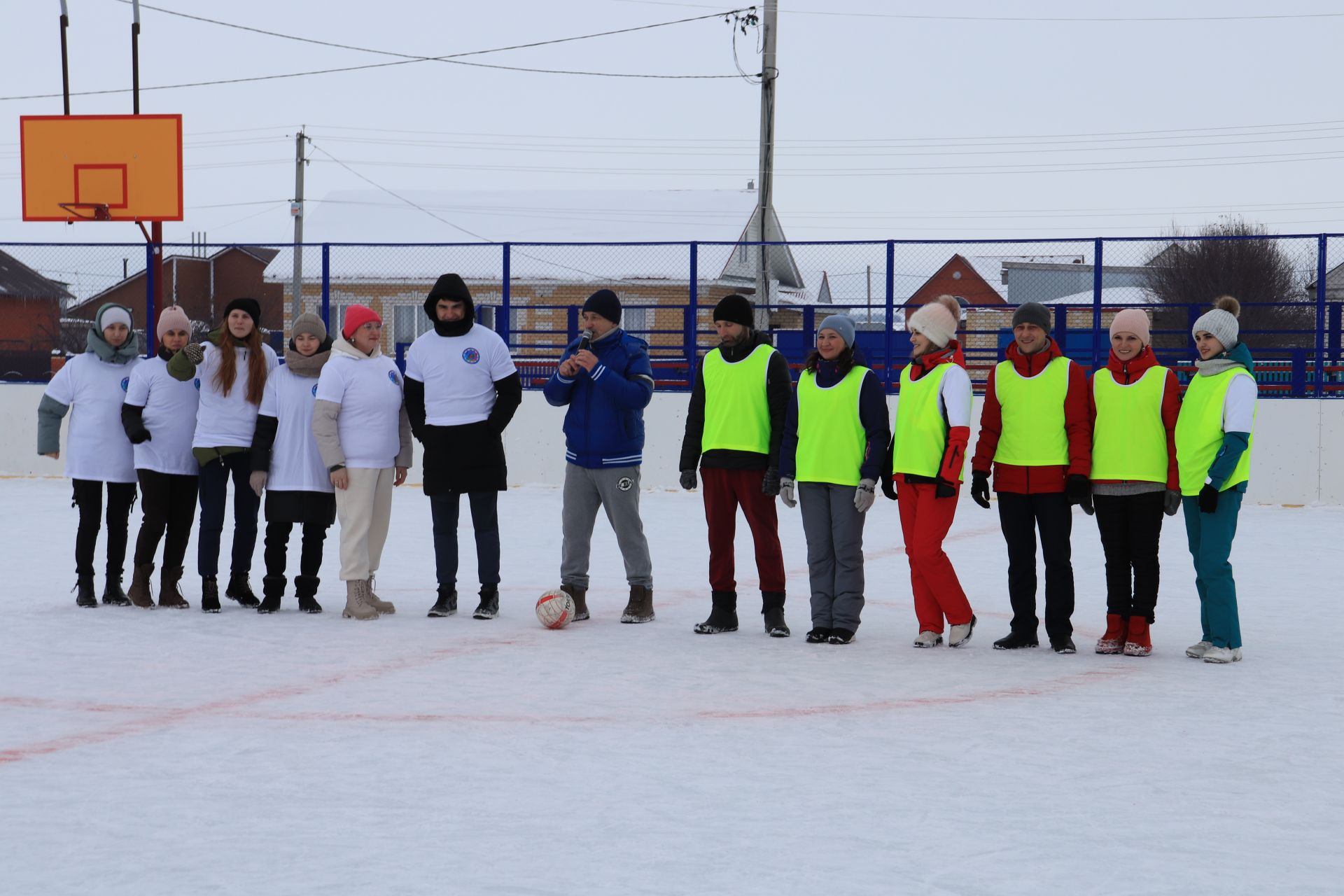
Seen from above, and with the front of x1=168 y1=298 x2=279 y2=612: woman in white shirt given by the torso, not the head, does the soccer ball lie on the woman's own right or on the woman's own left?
on the woman's own left

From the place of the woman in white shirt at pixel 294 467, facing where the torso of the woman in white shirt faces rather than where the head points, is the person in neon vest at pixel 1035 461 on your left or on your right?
on your left

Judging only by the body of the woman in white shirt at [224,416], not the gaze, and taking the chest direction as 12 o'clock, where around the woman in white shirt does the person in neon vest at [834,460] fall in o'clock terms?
The person in neon vest is roughly at 10 o'clock from the woman in white shirt.

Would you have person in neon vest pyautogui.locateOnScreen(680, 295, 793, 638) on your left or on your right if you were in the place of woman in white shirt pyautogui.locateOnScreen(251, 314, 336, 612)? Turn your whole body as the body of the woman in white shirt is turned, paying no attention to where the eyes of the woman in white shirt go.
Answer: on your left

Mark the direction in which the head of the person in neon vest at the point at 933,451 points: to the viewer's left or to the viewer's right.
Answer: to the viewer's left

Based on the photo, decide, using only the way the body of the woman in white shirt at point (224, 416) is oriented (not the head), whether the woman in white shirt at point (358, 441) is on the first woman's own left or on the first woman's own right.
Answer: on the first woman's own left

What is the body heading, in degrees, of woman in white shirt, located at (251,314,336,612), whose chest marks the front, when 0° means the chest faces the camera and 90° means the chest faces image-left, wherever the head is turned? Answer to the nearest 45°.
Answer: approximately 0°

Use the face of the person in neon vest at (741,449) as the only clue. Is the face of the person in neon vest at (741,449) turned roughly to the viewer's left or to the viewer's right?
to the viewer's left

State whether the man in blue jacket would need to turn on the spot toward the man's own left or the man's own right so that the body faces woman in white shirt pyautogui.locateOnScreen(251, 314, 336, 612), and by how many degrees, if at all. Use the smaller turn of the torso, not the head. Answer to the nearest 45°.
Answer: approximately 45° to the man's own right
